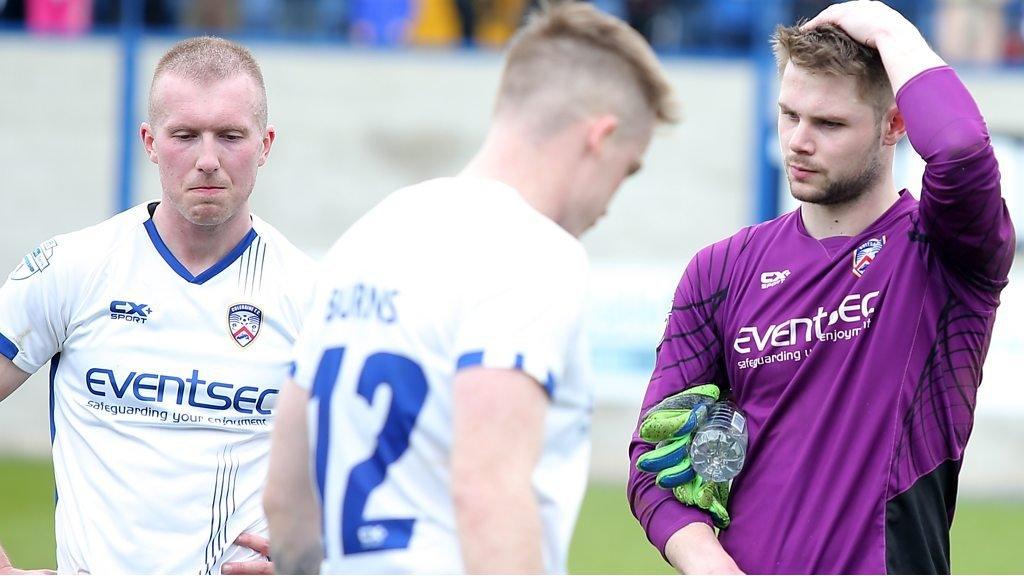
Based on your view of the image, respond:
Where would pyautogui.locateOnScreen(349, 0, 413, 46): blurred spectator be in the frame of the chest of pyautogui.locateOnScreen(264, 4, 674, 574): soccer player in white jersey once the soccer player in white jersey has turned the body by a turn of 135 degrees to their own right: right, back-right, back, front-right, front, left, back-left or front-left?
back

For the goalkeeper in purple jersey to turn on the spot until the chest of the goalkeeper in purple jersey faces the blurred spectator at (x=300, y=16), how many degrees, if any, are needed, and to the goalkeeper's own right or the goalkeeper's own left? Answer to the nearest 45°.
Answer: approximately 90° to the goalkeeper's own right

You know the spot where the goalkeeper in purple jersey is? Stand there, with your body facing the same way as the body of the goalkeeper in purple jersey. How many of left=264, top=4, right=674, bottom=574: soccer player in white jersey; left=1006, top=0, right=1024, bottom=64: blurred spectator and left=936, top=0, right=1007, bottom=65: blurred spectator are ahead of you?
1

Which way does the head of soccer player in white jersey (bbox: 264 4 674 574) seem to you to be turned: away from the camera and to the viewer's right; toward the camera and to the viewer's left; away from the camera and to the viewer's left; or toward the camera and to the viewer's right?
away from the camera and to the viewer's right

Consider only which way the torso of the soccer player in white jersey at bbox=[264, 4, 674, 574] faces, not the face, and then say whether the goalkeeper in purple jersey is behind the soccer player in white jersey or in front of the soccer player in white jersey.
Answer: in front

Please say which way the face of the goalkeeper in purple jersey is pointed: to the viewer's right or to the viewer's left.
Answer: to the viewer's left

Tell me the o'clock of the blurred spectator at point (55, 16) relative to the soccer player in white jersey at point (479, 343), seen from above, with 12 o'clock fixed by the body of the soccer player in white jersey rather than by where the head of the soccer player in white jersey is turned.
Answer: The blurred spectator is roughly at 10 o'clock from the soccer player in white jersey.

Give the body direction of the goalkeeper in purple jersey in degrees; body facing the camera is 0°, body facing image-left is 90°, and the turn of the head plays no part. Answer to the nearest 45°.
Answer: approximately 45°

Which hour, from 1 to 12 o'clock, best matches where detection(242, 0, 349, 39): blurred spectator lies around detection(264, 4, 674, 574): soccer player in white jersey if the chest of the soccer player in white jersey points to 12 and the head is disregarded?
The blurred spectator is roughly at 10 o'clock from the soccer player in white jersey.

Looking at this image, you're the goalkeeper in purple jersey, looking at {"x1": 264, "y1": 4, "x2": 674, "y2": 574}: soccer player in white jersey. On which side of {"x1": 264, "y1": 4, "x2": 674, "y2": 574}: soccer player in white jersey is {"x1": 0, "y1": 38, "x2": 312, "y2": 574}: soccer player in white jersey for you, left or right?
right

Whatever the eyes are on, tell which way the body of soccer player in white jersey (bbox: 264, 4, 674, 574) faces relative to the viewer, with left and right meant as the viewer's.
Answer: facing away from the viewer and to the right of the viewer

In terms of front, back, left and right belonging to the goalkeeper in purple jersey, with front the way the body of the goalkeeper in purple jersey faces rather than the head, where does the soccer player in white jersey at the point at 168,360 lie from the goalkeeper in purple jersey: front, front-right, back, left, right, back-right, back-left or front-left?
front-right

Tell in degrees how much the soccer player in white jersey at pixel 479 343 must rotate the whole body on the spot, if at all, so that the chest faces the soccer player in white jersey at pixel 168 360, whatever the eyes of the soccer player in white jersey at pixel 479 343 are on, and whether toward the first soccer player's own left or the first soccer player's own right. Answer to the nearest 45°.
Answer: approximately 90° to the first soccer player's own left

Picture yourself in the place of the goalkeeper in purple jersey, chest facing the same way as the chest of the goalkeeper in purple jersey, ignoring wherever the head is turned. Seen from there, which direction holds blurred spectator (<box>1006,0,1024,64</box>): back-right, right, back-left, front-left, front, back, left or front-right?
back-right

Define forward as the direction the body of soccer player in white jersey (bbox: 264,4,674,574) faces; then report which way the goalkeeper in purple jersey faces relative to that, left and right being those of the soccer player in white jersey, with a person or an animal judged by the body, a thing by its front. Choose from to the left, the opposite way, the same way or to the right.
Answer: the opposite way
